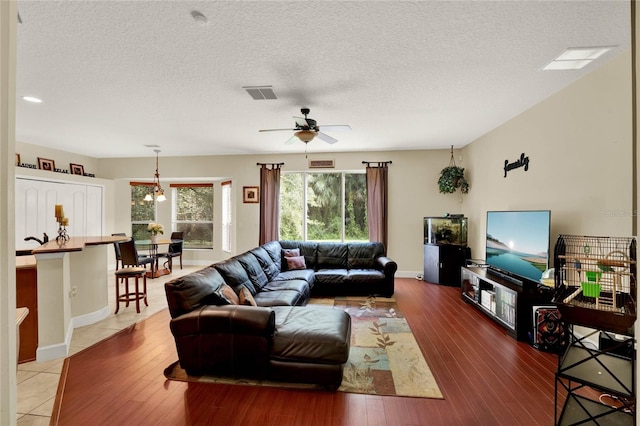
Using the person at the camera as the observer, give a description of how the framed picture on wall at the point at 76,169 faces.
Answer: facing the viewer and to the right of the viewer

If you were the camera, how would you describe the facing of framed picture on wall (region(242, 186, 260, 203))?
facing the viewer

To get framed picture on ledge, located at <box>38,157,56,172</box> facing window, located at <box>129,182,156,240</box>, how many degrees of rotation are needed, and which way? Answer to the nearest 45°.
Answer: approximately 90° to its left

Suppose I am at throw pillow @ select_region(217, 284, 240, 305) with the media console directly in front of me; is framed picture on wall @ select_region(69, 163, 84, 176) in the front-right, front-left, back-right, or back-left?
back-left

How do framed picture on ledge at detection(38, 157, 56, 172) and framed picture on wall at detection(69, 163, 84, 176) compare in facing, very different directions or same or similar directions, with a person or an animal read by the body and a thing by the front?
same or similar directions

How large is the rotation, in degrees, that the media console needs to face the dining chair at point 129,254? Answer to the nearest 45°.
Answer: approximately 45° to its right

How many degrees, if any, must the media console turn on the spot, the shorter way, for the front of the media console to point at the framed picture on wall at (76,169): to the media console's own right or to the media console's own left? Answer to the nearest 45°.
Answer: approximately 45° to the media console's own right

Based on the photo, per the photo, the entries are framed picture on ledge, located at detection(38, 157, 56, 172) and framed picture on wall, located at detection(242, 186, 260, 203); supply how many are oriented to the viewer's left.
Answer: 0

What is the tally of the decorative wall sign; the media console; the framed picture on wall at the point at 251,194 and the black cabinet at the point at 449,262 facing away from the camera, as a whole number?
0

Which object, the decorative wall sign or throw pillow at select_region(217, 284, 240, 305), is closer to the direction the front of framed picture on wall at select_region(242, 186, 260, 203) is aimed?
the throw pillow

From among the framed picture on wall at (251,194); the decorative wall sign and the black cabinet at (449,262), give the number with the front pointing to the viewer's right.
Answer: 0

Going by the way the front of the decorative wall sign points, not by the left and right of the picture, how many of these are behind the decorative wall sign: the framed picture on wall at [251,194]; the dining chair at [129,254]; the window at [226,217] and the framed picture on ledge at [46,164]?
0

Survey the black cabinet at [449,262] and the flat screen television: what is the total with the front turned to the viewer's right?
0

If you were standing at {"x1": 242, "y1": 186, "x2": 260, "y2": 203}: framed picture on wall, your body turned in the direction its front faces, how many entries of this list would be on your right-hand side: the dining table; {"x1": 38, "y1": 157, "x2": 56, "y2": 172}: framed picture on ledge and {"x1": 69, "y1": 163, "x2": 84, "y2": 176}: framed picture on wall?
3

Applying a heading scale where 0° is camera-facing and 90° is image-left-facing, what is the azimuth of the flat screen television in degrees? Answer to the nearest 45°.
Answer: approximately 45°

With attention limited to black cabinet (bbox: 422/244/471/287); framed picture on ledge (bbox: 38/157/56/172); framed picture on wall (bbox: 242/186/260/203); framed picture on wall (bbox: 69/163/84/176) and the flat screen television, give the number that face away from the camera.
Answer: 0

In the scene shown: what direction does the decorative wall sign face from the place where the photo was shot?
facing the viewer and to the left of the viewer
